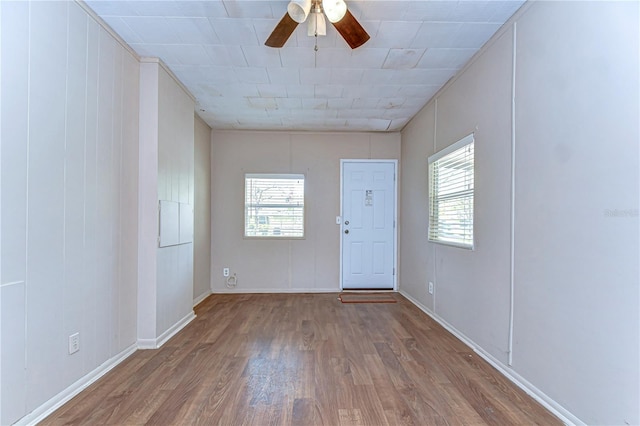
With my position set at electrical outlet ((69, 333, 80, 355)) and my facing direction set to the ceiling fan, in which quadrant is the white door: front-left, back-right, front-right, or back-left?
front-left

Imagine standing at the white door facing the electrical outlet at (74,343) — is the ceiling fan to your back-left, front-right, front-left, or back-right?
front-left

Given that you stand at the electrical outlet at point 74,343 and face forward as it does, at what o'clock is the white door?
The white door is roughly at 10 o'clock from the electrical outlet.

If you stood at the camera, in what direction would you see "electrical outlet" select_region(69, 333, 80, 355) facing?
facing the viewer and to the right of the viewer
